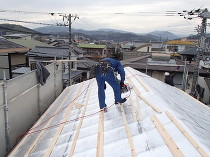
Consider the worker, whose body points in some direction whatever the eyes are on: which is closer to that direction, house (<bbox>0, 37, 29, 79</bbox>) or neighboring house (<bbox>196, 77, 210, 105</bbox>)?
the neighboring house

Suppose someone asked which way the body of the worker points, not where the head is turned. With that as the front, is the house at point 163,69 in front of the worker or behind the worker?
in front

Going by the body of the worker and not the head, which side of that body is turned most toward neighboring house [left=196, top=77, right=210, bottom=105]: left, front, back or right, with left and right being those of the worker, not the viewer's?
front

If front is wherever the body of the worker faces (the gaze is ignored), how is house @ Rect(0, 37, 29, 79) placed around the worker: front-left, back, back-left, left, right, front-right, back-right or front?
left

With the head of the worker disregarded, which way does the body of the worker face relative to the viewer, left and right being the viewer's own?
facing away from the viewer and to the right of the viewer

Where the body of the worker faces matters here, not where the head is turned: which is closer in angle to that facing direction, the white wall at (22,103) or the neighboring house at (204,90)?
the neighboring house

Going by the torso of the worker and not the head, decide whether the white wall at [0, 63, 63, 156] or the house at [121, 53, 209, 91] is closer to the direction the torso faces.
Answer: the house
